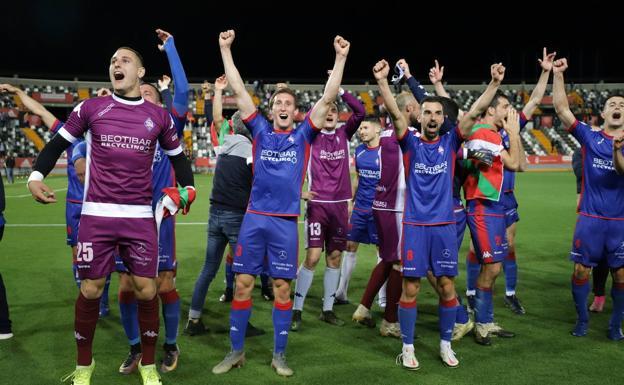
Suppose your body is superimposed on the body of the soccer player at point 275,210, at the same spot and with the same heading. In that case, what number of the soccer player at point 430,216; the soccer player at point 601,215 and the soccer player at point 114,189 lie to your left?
2

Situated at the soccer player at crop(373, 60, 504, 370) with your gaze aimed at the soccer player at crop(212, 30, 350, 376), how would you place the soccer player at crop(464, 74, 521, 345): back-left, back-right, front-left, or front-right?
back-right

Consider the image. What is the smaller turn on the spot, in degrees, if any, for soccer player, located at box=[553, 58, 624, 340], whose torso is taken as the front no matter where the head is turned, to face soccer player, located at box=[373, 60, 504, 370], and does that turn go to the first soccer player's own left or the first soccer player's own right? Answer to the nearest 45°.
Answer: approximately 45° to the first soccer player's own right

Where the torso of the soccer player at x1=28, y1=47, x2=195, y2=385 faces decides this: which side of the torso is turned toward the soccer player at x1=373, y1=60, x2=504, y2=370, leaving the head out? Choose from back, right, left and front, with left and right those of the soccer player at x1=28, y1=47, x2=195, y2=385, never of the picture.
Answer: left

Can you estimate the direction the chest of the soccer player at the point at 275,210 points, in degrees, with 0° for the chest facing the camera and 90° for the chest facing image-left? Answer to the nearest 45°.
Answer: approximately 0°

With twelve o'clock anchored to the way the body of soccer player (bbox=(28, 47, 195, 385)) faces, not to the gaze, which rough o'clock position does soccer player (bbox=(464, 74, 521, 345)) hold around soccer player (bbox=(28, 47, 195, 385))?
soccer player (bbox=(464, 74, 521, 345)) is roughly at 9 o'clock from soccer player (bbox=(28, 47, 195, 385)).

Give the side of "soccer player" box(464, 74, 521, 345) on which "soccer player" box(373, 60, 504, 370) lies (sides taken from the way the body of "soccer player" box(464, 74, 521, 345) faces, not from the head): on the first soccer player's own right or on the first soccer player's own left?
on the first soccer player's own right
